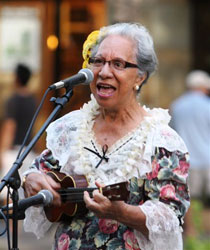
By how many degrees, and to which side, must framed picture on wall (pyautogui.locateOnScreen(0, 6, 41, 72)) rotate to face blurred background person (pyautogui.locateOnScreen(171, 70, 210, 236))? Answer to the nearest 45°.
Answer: approximately 45° to its left

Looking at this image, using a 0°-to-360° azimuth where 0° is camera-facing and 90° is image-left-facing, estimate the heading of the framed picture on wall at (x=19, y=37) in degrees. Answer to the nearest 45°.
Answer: approximately 0°

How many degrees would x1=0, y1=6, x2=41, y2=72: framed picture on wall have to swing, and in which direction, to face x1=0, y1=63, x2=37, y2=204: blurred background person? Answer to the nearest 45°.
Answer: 0° — it already faces them

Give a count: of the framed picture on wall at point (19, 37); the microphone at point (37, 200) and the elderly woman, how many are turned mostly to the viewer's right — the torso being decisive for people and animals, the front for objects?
1

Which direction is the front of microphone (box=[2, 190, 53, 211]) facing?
to the viewer's right

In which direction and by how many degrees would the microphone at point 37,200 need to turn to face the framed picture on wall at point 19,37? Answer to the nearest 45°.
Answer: approximately 90° to its left

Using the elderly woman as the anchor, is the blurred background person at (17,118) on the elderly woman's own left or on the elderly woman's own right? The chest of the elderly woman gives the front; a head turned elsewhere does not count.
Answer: on the elderly woman's own right

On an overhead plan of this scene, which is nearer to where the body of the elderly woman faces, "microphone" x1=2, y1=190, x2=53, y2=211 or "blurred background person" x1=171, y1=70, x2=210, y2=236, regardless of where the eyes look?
the microphone

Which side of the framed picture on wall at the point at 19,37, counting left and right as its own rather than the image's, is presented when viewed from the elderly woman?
front

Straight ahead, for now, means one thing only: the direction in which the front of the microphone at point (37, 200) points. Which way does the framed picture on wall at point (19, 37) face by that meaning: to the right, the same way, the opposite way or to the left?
to the right

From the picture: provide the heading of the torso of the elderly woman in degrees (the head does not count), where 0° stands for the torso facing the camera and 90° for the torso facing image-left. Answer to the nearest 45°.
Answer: approximately 45°

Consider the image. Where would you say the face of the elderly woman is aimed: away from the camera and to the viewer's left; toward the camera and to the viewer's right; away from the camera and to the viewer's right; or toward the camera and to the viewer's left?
toward the camera and to the viewer's left

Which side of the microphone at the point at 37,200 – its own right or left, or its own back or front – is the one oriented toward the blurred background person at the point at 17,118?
left

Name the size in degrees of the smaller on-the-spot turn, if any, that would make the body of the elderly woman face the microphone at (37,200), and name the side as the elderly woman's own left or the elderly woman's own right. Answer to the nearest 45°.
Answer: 0° — they already face it

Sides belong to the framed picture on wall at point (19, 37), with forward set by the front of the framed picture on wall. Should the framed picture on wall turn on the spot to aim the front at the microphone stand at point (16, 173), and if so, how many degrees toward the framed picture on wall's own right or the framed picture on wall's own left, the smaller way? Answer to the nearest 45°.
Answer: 0° — it already faces it
